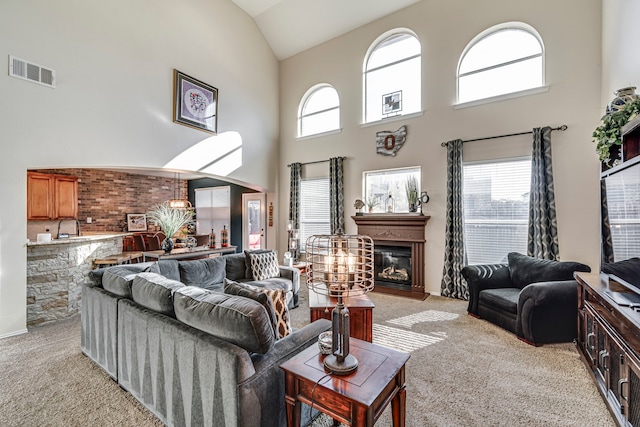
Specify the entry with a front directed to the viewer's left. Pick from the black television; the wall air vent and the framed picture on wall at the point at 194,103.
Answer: the black television

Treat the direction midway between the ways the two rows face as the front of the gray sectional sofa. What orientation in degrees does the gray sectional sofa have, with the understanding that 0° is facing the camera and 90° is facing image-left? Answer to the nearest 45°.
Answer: approximately 225°

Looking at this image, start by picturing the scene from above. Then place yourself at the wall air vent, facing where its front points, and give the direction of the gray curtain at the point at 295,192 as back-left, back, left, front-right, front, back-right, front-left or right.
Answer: front-left

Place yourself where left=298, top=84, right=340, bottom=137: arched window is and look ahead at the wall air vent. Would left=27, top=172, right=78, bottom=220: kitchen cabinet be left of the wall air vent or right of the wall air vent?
right

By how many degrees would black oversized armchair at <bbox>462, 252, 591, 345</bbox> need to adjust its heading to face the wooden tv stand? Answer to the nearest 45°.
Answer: approximately 45° to its left

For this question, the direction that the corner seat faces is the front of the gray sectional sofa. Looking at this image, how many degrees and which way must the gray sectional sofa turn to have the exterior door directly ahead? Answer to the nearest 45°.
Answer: approximately 45° to its left

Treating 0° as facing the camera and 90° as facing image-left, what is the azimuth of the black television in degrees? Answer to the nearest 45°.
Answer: approximately 90°

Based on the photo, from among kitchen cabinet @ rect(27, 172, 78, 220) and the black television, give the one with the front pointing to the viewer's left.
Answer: the black television

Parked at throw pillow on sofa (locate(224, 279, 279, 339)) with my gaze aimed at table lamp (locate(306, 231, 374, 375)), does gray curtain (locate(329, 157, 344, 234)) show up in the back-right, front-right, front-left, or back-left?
back-left
